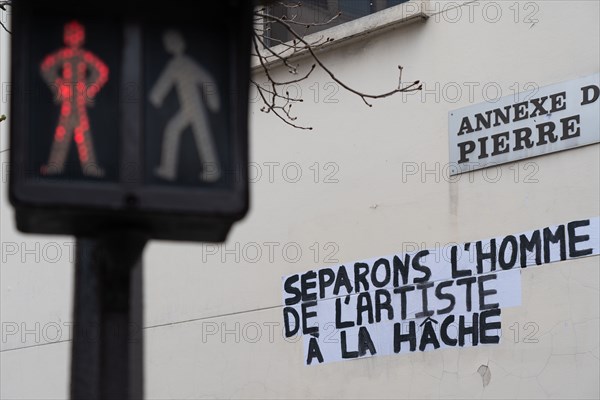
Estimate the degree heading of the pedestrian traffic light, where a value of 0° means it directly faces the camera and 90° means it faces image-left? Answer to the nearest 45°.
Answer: approximately 0°
